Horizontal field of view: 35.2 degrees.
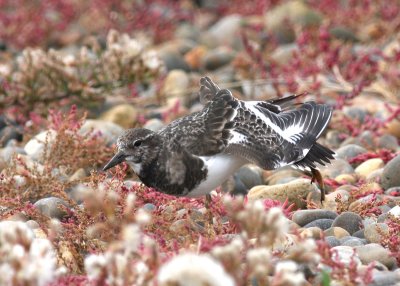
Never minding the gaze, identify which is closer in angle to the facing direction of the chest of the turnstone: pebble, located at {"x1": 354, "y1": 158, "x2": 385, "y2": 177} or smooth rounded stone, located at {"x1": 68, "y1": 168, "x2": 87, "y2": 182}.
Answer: the smooth rounded stone

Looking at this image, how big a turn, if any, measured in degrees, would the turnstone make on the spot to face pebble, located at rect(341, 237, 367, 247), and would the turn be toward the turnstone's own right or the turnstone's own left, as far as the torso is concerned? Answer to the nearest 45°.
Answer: approximately 180°

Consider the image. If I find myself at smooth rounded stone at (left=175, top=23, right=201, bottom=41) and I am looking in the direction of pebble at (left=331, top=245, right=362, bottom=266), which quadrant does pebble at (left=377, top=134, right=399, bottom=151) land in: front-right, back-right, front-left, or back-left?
front-left

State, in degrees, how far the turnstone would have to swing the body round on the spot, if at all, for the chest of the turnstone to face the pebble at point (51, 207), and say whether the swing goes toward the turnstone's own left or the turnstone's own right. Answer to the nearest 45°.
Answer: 0° — it already faces it

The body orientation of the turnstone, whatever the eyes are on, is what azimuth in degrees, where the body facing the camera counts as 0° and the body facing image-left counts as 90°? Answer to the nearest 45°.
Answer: approximately 90°

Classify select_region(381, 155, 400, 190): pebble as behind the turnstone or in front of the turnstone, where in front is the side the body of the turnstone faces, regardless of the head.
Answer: behind

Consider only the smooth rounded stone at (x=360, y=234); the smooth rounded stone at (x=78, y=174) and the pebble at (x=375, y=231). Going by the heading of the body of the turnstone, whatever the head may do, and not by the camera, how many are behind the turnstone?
2

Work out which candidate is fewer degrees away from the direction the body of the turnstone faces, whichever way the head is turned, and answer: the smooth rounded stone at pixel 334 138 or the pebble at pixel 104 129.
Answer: the pebble

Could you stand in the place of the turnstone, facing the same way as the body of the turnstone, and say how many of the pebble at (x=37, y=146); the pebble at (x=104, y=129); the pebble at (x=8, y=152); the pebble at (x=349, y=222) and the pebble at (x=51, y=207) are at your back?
1

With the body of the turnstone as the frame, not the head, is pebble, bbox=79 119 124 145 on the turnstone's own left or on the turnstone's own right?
on the turnstone's own right
